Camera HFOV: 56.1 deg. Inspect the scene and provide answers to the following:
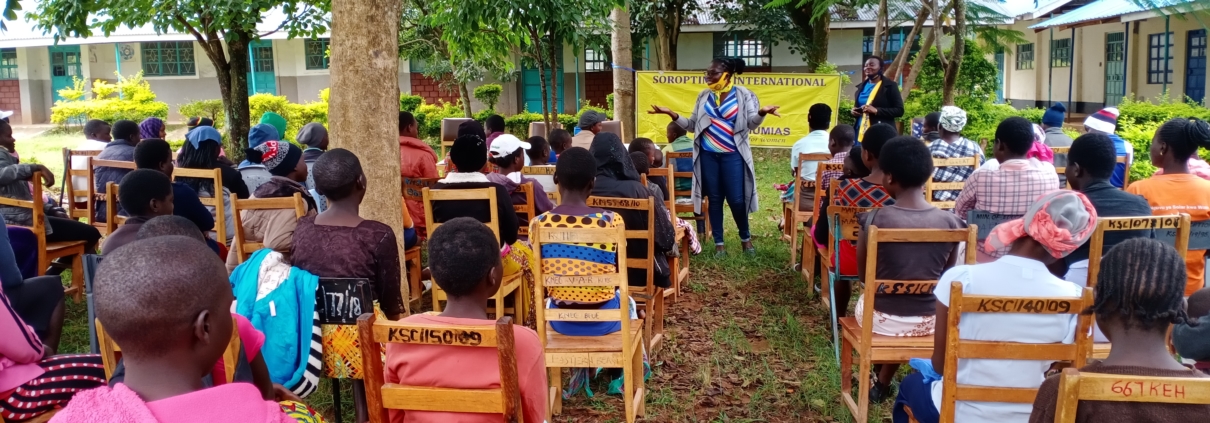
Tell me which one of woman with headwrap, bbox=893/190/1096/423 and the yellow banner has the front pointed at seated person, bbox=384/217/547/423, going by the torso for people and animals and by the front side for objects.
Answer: the yellow banner

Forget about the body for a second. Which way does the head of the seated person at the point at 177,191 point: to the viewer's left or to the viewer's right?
to the viewer's right

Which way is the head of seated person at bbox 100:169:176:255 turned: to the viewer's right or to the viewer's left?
to the viewer's right

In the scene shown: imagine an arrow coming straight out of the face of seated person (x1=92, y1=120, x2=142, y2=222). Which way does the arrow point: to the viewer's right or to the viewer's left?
to the viewer's right

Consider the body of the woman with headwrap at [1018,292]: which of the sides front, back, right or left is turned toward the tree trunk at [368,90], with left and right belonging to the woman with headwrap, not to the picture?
left

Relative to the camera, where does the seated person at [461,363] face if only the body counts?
away from the camera

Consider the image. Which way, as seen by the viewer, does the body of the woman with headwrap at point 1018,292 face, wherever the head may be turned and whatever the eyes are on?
away from the camera

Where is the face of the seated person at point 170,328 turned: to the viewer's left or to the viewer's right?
to the viewer's right

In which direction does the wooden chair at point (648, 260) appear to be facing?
away from the camera

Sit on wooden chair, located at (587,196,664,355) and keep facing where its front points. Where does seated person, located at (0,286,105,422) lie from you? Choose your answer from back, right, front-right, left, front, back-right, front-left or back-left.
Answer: back-left

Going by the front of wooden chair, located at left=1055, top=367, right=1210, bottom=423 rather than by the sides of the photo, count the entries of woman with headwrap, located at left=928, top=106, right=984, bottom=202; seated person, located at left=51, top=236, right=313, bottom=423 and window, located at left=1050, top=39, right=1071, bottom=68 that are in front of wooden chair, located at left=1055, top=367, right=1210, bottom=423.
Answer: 2

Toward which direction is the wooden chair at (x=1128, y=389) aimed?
away from the camera

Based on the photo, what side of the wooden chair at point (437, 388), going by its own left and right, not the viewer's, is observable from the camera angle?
back

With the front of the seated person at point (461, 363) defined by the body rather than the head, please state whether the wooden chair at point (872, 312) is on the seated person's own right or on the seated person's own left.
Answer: on the seated person's own right

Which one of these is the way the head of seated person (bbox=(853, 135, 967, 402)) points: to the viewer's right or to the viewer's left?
to the viewer's left
